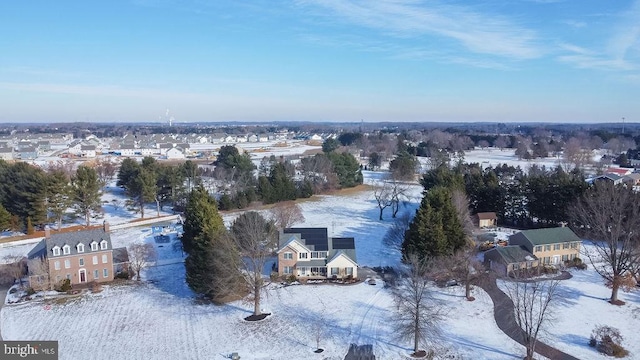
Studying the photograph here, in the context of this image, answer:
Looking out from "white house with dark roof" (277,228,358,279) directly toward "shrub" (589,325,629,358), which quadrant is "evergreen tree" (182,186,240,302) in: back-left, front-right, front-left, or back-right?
back-right

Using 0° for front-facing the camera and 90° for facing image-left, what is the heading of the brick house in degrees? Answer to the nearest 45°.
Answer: approximately 0°

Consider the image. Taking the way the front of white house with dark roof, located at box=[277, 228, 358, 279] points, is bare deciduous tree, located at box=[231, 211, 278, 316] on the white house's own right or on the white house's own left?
on the white house's own right

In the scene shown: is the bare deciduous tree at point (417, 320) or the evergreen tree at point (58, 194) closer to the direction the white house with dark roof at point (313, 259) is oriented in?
the bare deciduous tree

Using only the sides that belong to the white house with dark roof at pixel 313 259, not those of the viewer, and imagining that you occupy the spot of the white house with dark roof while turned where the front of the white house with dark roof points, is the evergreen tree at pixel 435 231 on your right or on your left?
on your left

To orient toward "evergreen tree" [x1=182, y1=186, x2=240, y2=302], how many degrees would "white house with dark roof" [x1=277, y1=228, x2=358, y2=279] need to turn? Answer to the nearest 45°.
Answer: approximately 45° to its right

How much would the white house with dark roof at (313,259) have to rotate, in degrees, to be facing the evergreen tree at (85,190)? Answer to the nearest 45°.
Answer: approximately 135° to its right

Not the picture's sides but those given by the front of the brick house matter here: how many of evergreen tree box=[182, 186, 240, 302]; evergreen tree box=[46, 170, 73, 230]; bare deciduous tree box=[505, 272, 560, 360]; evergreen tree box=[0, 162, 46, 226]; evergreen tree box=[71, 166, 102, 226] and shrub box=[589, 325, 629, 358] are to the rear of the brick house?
3

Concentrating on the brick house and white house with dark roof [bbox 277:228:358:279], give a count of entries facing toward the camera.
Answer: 2

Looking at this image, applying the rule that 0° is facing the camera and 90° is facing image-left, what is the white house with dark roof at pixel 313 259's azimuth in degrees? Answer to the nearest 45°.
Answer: approximately 0°

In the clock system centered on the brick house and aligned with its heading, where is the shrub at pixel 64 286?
The shrub is roughly at 1 o'clock from the brick house.

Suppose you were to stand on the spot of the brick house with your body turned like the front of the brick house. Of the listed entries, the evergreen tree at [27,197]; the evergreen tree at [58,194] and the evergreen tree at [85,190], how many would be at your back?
3

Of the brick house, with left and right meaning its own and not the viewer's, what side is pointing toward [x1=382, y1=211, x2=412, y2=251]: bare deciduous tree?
left
